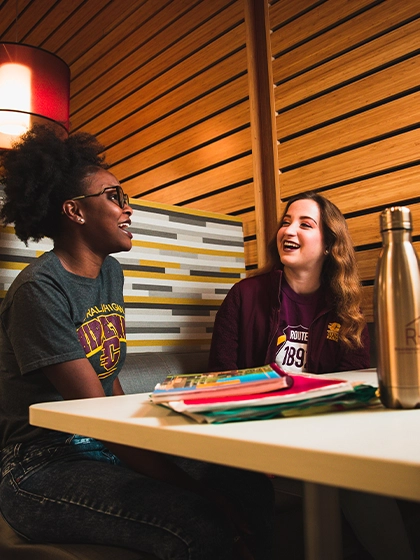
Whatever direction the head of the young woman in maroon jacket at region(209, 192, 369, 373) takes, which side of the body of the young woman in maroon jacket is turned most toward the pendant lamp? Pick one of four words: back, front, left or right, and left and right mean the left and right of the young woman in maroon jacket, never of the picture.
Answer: right

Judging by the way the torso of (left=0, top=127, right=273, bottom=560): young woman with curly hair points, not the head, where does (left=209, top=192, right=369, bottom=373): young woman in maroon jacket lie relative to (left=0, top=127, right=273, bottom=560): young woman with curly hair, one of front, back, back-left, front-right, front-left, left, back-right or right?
front-left

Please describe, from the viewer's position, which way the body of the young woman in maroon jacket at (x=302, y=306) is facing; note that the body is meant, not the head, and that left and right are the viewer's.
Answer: facing the viewer

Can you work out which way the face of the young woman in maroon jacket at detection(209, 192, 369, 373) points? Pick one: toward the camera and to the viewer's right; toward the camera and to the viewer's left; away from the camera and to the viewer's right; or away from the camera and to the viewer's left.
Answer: toward the camera and to the viewer's left

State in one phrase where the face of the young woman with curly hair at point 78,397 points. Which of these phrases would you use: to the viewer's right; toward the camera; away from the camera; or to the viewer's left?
to the viewer's right

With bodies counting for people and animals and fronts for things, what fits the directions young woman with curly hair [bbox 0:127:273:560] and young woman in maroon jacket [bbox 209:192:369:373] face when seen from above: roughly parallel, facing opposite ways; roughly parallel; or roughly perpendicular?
roughly perpendicular

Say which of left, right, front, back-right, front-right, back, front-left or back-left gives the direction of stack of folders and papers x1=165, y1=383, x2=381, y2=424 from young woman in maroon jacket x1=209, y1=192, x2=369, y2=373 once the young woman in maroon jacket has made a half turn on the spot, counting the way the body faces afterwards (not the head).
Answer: back

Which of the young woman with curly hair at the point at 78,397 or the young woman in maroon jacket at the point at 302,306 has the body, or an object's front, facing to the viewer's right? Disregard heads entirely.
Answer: the young woman with curly hair at the point at 78,397

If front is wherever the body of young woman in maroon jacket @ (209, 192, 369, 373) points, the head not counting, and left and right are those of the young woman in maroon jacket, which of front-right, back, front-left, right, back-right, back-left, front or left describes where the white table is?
front

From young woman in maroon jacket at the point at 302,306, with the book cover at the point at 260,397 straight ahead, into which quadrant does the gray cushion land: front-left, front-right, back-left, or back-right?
front-right

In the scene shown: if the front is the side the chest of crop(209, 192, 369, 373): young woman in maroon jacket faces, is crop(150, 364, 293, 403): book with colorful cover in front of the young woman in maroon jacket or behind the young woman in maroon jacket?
in front

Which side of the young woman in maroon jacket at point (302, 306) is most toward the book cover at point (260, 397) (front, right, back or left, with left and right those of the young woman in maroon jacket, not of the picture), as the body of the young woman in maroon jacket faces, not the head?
front

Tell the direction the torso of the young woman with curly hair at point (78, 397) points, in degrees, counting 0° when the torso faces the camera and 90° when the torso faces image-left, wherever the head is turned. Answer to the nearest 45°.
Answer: approximately 270°

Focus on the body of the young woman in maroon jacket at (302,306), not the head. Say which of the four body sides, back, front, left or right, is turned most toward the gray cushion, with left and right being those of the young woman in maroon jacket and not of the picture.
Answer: right

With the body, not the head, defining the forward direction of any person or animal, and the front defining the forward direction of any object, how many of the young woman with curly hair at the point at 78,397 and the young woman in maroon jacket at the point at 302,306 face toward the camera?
1

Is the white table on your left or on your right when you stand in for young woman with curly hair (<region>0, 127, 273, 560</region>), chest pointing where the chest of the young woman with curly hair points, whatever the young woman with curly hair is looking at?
on your right
